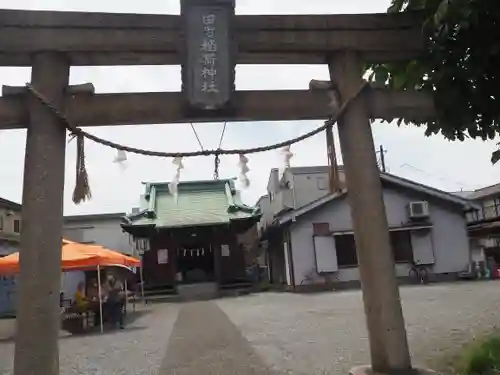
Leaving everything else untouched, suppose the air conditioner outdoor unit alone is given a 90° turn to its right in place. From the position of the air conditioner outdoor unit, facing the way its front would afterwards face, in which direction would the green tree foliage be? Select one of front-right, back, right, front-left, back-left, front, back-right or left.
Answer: left

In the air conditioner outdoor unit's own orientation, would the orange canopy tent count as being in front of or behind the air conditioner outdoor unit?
in front

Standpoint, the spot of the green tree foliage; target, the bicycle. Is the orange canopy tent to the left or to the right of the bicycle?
left

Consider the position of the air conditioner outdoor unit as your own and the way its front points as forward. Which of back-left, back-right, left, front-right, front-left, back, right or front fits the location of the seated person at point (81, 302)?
front-right

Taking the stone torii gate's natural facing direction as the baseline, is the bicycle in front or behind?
behind

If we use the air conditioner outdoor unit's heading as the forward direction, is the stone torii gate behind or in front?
in front

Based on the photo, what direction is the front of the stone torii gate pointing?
toward the camera

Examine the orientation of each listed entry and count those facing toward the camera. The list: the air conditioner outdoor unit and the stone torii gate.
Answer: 2

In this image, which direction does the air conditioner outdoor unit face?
toward the camera

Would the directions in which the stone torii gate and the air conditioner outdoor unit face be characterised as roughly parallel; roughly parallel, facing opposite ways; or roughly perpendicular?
roughly parallel

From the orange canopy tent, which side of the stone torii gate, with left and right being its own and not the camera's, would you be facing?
back
